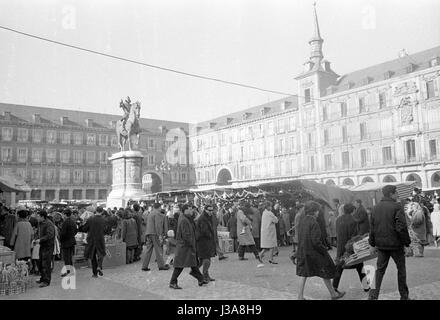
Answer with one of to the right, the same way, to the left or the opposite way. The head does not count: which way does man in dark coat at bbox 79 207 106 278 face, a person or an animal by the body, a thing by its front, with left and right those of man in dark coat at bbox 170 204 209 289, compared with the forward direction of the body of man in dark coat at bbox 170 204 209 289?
to the left

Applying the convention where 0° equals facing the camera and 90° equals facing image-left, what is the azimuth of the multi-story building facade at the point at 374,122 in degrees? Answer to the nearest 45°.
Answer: approximately 45°
